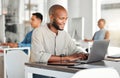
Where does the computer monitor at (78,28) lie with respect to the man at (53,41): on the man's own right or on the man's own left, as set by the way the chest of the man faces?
on the man's own left

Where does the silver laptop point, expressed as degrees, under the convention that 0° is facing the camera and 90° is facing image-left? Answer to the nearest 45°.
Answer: approximately 135°

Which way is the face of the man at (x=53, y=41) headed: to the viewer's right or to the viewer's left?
to the viewer's right

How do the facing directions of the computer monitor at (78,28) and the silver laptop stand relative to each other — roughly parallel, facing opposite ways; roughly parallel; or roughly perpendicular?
roughly perpendicular

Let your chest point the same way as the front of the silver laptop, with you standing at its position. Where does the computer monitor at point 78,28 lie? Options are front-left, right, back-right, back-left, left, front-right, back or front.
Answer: front-right

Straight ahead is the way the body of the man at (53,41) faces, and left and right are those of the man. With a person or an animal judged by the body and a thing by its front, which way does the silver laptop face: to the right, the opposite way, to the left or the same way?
the opposite way

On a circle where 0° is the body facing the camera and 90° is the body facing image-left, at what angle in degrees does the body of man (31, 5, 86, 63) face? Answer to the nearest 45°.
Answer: approximately 315°
